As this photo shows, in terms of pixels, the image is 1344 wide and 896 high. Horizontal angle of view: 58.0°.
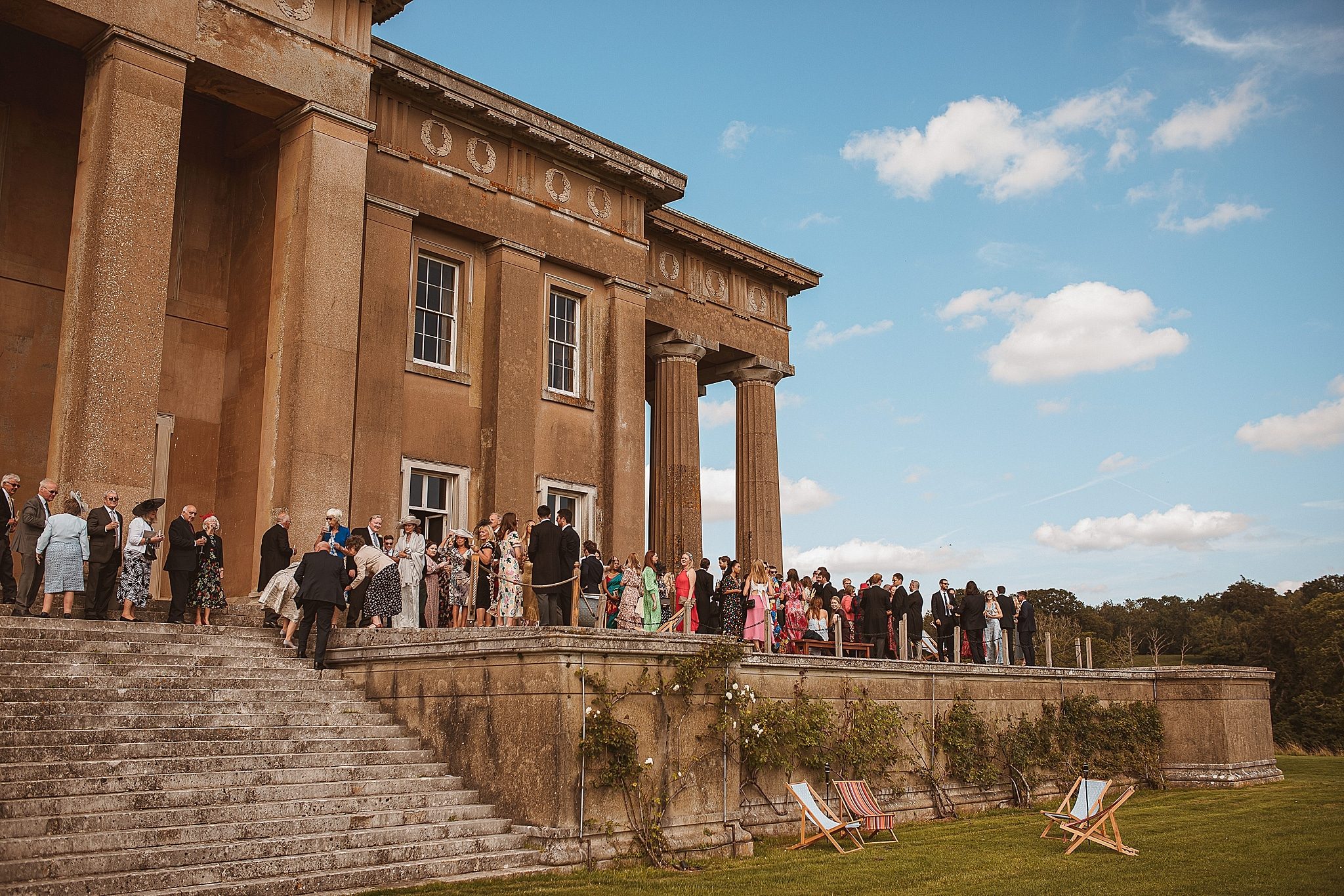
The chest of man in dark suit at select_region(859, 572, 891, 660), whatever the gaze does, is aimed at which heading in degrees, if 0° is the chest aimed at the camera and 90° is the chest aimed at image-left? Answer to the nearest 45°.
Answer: approximately 180°

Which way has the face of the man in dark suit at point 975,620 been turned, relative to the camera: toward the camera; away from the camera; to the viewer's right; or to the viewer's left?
away from the camera

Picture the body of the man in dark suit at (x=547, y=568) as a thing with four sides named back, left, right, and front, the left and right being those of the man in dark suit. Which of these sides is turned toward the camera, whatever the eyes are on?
back

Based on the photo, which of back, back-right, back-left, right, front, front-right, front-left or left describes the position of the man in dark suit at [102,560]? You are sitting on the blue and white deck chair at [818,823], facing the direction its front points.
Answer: back-right

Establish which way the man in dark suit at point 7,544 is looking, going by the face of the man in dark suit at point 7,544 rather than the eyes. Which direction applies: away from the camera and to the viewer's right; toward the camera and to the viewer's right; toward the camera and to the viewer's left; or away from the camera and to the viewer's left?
toward the camera and to the viewer's right

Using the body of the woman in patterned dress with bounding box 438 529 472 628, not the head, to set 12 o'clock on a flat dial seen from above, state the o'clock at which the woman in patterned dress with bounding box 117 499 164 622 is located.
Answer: the woman in patterned dress with bounding box 117 499 164 622 is roughly at 2 o'clock from the woman in patterned dress with bounding box 438 529 472 628.

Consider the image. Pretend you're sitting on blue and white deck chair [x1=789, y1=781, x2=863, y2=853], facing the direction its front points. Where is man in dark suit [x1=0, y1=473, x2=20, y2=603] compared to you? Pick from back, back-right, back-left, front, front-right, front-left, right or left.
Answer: back-right

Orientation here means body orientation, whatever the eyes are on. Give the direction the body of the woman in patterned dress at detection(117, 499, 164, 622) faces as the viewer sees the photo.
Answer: to the viewer's right

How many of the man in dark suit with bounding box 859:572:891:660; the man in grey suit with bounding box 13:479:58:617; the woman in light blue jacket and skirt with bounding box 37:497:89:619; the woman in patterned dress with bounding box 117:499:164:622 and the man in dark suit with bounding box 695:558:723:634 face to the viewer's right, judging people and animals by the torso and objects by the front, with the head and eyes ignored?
2
